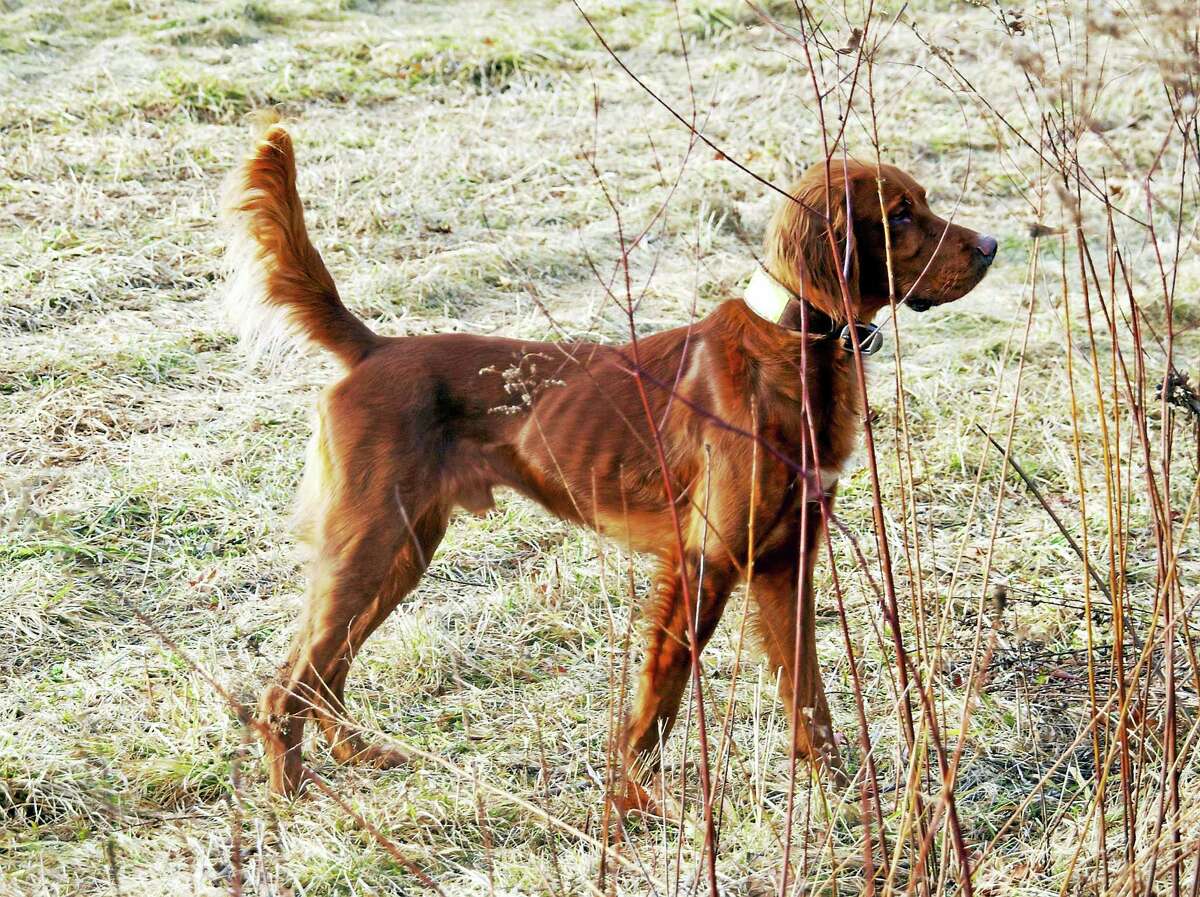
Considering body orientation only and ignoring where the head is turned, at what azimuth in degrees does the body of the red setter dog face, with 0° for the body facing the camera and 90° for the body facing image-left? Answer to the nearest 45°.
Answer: approximately 270°
